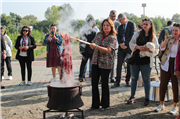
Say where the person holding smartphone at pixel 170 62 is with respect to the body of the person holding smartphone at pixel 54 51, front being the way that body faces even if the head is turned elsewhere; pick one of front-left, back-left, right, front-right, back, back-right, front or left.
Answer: front-left

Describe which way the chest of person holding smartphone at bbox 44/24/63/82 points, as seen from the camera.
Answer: toward the camera

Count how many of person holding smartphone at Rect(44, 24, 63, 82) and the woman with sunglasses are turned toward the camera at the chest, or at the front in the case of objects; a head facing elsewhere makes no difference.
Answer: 2

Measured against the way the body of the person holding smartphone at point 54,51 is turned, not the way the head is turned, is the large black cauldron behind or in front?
in front

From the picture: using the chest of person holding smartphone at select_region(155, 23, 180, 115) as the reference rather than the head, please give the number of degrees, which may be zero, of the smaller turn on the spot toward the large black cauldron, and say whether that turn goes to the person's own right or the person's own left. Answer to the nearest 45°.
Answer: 0° — they already face it

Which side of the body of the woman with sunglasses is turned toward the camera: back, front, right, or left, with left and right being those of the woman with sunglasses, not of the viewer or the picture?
front

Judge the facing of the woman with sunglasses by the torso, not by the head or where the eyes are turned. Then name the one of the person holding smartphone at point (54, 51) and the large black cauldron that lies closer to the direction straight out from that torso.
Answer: the large black cauldron

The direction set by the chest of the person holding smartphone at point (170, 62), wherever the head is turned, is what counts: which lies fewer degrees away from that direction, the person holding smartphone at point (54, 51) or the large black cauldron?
the large black cauldron

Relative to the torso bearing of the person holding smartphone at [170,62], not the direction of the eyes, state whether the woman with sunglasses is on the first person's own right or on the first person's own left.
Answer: on the first person's own right
